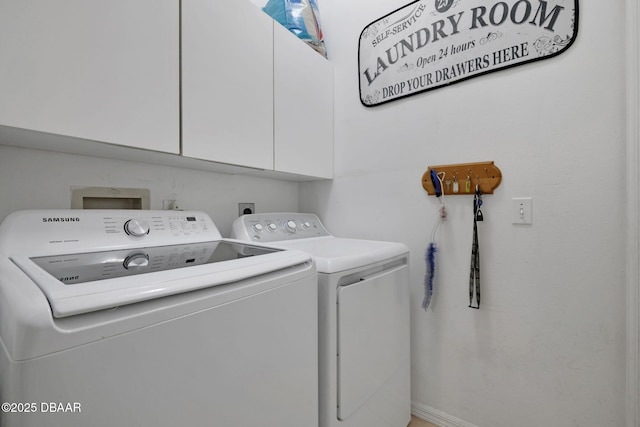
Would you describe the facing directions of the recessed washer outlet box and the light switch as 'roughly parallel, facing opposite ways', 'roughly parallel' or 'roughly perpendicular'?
roughly perpendicular

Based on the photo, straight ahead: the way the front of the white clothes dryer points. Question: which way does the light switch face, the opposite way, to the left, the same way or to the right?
to the right

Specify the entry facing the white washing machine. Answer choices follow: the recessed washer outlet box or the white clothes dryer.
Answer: the recessed washer outlet box

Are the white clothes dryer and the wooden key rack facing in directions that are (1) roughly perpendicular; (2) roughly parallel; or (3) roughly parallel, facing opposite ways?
roughly perpendicular

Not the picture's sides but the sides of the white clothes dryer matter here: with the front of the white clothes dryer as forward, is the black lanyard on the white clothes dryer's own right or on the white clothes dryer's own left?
on the white clothes dryer's own left

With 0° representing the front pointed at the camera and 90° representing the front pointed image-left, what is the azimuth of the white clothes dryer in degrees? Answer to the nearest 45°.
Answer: approximately 315°

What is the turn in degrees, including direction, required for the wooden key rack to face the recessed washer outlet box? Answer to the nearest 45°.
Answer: approximately 45° to its right

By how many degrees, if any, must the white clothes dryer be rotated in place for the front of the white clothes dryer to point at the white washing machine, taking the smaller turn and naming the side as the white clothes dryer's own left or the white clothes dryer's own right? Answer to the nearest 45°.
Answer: approximately 90° to the white clothes dryer's own right

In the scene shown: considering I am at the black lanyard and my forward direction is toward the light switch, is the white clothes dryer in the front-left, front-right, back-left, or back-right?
back-right
